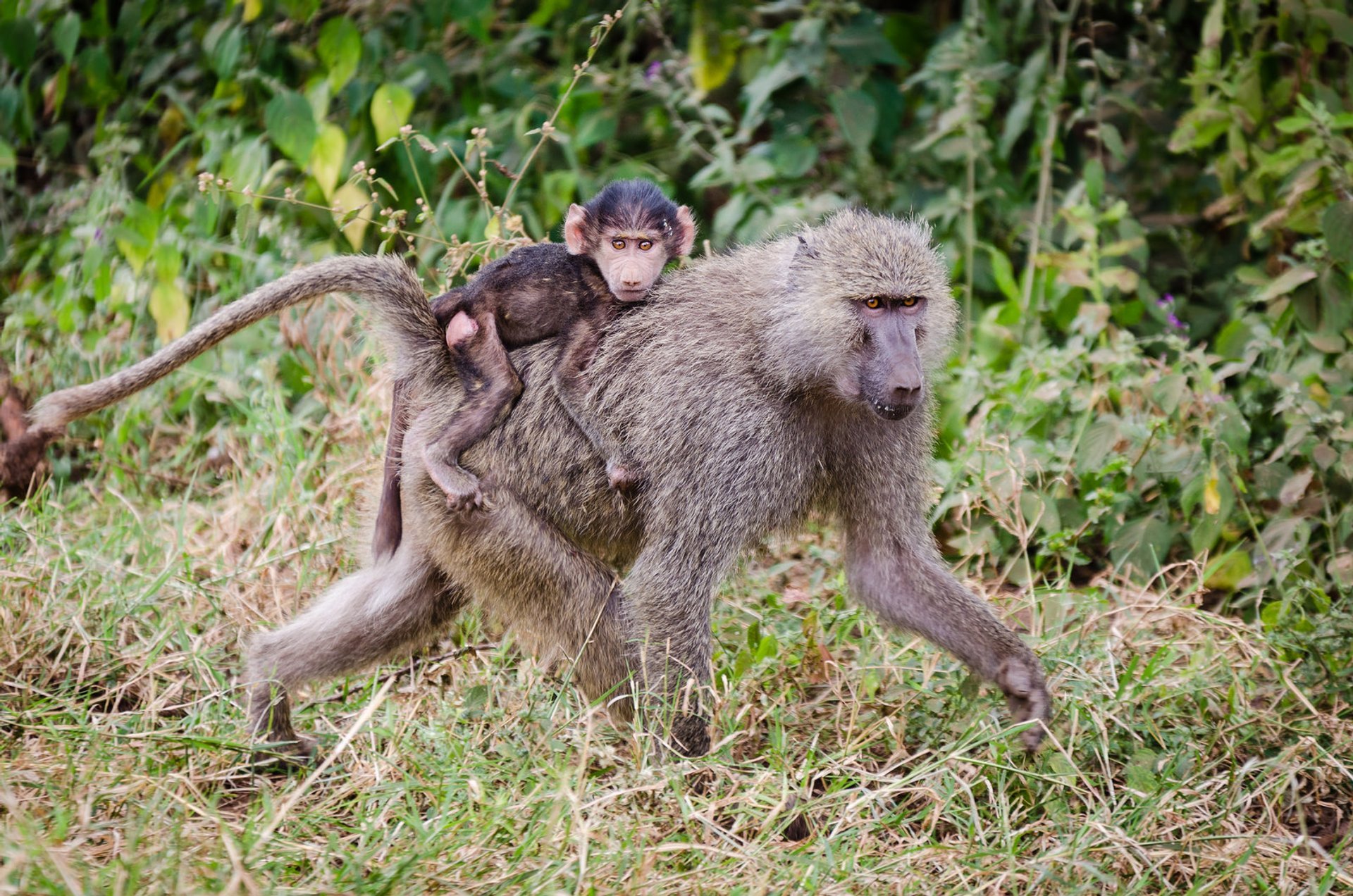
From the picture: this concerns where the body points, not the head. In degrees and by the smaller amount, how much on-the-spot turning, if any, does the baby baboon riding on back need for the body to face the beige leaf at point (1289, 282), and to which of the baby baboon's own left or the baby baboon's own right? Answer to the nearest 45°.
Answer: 0° — it already faces it

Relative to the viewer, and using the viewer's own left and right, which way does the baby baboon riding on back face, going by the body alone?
facing to the right of the viewer

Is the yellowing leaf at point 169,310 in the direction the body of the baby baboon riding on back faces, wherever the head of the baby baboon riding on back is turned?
no

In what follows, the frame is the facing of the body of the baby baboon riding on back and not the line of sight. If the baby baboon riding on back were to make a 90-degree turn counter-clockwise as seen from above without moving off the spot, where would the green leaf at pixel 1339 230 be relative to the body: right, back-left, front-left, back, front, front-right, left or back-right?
right

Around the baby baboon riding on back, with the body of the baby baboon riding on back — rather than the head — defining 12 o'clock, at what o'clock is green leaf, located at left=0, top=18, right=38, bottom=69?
The green leaf is roughly at 8 o'clock from the baby baboon riding on back.

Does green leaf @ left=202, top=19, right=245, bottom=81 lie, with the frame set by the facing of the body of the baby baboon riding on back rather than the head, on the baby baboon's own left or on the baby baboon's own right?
on the baby baboon's own left

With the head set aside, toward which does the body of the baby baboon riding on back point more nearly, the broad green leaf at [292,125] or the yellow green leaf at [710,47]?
the yellow green leaf

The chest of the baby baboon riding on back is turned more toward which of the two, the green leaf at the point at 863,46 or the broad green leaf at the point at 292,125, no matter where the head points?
the green leaf

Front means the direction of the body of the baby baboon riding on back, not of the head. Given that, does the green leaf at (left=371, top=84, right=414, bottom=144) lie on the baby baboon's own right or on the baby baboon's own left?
on the baby baboon's own left

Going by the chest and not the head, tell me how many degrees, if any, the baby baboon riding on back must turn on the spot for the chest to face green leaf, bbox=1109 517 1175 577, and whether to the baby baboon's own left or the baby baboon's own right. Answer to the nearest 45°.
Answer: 0° — it already faces it

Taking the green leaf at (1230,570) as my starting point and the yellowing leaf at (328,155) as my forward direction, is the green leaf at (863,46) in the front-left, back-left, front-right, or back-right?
front-right

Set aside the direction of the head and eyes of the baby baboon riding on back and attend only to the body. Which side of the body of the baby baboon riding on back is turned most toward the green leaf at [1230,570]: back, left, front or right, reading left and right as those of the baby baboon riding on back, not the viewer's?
front
